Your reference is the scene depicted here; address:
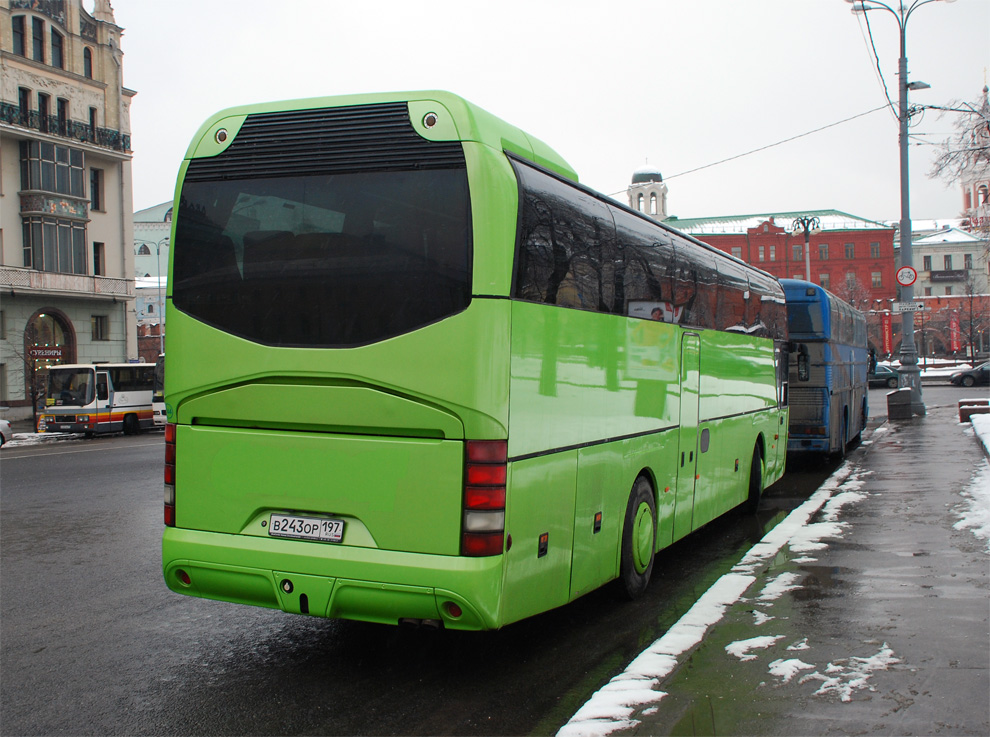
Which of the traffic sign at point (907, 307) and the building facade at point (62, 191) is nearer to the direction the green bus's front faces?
the traffic sign

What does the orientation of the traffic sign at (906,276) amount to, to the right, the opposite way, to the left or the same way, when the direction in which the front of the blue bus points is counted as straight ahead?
the opposite way

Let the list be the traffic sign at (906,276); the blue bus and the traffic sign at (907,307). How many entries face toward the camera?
2

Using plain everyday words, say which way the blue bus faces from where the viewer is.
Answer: facing away from the viewer

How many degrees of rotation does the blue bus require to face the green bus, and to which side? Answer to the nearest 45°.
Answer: approximately 180°

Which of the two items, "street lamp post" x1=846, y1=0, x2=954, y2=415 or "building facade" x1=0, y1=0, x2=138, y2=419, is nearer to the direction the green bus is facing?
the street lamp post

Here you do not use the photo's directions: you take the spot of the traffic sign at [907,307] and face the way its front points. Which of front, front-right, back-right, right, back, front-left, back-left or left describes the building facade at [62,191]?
right

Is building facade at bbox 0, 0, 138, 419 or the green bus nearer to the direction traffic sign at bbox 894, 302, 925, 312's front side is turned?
the green bus

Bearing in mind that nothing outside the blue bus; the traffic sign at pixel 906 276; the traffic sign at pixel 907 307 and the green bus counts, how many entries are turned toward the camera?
2

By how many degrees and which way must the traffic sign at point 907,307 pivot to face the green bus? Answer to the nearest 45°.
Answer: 0° — it already faces it

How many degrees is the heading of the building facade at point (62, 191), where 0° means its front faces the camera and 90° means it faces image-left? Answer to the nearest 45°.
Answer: approximately 315°

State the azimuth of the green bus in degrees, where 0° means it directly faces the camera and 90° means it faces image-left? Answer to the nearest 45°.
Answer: approximately 225°
